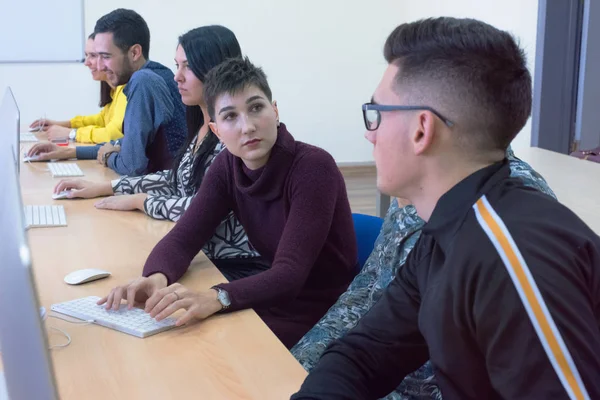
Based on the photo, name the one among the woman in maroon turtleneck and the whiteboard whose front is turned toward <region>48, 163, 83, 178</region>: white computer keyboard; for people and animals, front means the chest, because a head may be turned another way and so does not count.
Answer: the whiteboard

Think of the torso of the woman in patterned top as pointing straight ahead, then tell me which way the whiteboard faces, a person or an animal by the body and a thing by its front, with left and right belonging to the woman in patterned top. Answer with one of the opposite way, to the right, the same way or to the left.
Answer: to the left

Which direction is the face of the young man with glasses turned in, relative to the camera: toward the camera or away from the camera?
away from the camera

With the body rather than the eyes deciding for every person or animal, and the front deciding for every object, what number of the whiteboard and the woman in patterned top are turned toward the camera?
1

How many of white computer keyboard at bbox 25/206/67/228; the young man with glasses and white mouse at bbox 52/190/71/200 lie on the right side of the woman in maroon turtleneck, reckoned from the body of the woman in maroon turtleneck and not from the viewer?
2

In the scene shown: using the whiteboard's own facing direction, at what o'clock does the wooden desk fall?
The wooden desk is roughly at 12 o'clock from the whiteboard.

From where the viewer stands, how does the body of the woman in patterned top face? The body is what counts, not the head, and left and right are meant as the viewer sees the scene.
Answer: facing to the left of the viewer

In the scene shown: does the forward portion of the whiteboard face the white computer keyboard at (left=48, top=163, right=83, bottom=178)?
yes

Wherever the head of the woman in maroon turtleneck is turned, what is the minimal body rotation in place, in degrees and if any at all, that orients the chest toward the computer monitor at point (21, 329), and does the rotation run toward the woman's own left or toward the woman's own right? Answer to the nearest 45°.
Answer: approximately 45° to the woman's own left

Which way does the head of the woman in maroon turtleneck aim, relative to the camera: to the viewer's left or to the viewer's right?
to the viewer's right

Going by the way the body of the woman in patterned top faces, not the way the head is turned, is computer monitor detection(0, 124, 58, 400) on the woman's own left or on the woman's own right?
on the woman's own left
